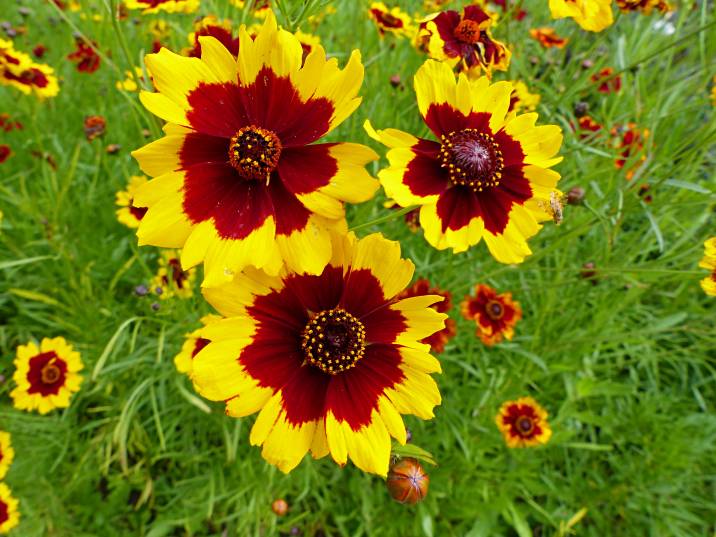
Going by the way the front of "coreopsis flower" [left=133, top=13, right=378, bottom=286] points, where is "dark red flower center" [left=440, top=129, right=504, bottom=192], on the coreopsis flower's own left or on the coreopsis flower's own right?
on the coreopsis flower's own left

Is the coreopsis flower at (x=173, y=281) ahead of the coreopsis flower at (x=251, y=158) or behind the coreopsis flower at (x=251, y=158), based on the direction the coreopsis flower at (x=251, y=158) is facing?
behind

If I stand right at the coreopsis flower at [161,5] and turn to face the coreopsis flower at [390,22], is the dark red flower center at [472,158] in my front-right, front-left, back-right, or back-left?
front-right

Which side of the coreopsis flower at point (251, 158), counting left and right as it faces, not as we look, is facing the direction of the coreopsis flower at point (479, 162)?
left

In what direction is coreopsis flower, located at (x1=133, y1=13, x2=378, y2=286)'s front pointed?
toward the camera

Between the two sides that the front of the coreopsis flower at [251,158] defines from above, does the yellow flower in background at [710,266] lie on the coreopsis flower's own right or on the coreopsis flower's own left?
on the coreopsis flower's own left

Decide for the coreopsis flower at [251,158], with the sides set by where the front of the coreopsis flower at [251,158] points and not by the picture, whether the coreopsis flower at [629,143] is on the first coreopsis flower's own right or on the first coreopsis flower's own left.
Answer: on the first coreopsis flower's own left
